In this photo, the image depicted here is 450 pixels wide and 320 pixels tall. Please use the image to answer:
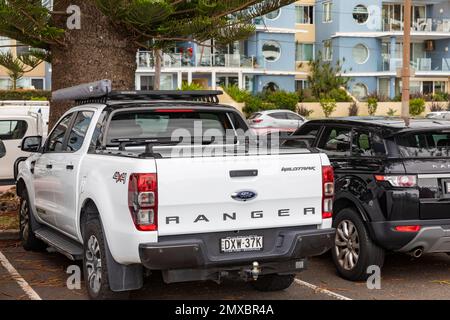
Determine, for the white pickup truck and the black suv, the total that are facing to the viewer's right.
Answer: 0

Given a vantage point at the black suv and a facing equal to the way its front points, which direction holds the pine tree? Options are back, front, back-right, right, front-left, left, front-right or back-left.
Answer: front

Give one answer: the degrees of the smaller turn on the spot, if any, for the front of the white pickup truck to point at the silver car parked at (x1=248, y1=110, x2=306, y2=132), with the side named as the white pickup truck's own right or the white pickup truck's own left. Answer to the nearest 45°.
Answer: approximately 45° to the white pickup truck's own right

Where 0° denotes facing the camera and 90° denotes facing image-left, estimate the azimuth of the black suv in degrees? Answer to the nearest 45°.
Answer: approximately 135°

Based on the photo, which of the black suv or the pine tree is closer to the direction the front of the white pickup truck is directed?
the pine tree

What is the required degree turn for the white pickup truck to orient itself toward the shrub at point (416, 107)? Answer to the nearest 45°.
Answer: approximately 45° to its right

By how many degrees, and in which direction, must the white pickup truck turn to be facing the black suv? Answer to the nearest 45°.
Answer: approximately 90° to its right

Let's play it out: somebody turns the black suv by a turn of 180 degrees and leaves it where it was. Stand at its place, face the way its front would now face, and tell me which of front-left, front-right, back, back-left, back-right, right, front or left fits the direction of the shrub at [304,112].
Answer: back-left

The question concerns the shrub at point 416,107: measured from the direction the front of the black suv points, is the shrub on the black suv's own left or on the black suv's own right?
on the black suv's own right

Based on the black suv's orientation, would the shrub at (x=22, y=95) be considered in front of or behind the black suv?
in front

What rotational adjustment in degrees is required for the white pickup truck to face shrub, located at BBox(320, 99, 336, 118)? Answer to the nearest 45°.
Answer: approximately 45° to its right

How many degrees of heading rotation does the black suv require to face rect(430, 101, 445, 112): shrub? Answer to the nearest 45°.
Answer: approximately 45° to its right

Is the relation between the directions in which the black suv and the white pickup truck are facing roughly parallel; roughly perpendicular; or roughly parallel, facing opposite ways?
roughly parallel

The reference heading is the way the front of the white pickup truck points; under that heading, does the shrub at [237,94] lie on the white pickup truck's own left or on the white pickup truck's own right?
on the white pickup truck's own right

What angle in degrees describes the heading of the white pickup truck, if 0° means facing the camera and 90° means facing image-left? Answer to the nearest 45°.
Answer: approximately 135°

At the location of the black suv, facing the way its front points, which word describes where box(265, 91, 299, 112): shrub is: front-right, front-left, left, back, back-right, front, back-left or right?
front-right
